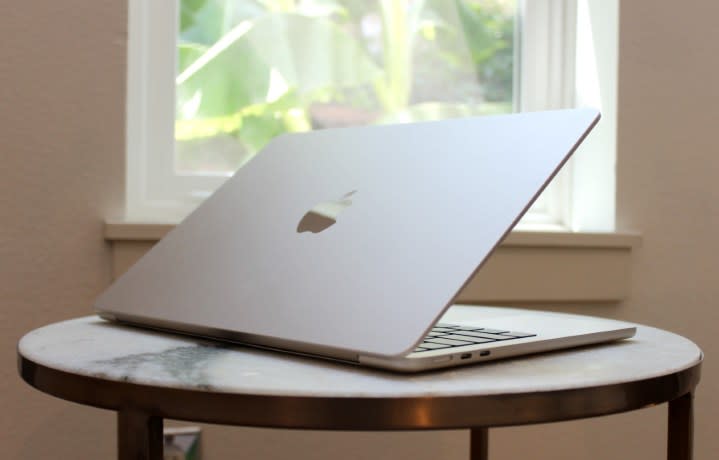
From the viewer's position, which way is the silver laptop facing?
facing away from the viewer and to the right of the viewer
